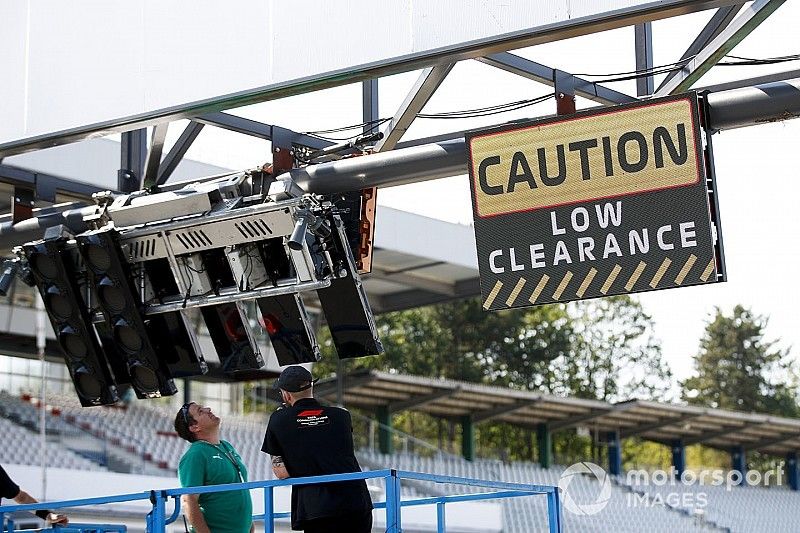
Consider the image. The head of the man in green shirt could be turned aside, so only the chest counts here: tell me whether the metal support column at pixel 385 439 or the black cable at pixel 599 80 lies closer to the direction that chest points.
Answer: the black cable

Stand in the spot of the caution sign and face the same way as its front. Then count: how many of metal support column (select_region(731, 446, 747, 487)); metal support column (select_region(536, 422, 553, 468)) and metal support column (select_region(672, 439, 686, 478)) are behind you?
3

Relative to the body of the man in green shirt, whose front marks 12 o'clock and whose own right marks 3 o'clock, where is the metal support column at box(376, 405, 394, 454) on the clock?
The metal support column is roughly at 8 o'clock from the man in green shirt.

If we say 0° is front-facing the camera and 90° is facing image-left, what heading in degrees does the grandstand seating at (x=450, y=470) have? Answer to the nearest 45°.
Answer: approximately 315°

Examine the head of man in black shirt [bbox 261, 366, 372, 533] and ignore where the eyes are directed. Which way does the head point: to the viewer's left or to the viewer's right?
to the viewer's left

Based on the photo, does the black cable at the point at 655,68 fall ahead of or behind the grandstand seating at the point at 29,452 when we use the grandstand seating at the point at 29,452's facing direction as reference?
ahead

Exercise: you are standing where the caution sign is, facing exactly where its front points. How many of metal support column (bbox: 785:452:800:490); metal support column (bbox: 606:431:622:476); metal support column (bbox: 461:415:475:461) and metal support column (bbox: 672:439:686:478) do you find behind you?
4

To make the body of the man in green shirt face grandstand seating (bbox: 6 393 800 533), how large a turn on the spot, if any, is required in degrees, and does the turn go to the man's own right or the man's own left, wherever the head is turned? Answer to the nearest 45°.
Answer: approximately 135° to the man's own left
